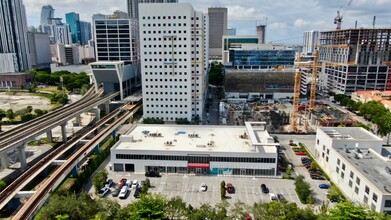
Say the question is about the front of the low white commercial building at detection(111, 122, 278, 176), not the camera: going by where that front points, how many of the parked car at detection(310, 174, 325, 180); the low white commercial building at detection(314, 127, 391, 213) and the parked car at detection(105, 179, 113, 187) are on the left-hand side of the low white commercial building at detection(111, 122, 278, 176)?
2

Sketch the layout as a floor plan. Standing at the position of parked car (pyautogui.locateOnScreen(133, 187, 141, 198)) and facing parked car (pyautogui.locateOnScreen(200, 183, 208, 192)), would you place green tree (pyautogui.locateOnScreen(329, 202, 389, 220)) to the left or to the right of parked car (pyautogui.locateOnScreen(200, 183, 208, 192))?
right

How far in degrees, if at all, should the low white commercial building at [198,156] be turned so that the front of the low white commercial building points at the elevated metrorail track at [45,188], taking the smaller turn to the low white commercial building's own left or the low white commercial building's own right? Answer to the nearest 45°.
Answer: approximately 45° to the low white commercial building's own right

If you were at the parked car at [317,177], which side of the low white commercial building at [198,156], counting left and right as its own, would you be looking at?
left

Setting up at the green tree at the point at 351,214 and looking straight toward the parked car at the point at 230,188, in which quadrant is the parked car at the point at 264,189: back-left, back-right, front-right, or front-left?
front-right

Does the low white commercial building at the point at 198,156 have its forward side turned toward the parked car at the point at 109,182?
no

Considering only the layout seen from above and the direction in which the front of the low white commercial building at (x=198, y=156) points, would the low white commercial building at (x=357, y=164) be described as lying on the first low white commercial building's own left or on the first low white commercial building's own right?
on the first low white commercial building's own left

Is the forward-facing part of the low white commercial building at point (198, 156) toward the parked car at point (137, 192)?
no

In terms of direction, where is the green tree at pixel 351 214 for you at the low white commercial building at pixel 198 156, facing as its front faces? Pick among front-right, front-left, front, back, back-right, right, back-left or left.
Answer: front-left

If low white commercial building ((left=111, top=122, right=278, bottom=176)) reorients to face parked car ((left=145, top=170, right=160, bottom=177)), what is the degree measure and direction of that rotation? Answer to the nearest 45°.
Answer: approximately 90° to its right

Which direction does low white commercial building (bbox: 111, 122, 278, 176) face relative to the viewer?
toward the camera

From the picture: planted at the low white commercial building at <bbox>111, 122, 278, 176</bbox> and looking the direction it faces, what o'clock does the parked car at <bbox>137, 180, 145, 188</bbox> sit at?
The parked car is roughly at 2 o'clock from the low white commercial building.

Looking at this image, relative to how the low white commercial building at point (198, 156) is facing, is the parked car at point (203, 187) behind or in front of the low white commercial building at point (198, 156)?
in front

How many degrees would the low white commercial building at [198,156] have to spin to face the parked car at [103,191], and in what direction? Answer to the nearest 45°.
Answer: approximately 45° to its right

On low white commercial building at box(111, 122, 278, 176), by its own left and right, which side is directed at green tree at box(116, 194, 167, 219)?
front
